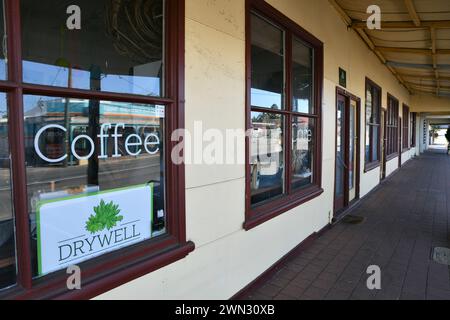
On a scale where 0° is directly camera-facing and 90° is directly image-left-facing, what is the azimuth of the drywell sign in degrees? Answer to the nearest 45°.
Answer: approximately 315°

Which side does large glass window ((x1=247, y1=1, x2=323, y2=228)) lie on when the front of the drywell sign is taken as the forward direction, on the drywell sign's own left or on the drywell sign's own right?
on the drywell sign's own left
